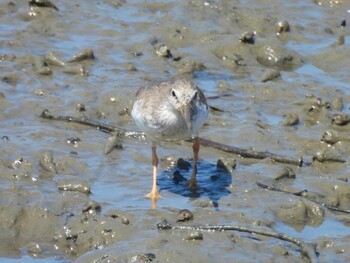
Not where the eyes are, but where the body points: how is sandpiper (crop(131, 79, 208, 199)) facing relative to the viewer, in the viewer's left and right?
facing the viewer

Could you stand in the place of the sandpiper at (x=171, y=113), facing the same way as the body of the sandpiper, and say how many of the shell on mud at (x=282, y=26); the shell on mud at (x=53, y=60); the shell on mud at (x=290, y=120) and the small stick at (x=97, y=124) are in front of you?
0

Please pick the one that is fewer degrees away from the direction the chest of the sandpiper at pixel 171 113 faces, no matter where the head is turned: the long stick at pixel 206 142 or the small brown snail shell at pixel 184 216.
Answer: the small brown snail shell

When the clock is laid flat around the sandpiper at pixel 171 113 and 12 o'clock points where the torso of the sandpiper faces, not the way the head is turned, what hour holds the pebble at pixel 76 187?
The pebble is roughly at 2 o'clock from the sandpiper.

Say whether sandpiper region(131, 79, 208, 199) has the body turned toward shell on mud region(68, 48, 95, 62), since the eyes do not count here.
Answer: no

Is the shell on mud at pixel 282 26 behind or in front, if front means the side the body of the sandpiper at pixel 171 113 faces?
behind

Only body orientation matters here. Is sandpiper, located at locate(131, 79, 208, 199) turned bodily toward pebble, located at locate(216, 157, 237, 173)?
no

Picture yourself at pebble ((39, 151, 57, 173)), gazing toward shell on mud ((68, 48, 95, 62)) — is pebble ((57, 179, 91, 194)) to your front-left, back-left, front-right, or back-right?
back-right

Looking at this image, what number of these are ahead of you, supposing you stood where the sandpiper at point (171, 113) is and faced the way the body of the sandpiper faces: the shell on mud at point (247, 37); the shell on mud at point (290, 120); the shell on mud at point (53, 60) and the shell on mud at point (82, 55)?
0

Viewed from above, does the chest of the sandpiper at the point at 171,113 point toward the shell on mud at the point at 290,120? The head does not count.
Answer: no

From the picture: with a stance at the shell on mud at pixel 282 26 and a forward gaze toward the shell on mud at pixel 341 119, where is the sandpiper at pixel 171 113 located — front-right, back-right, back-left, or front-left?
front-right

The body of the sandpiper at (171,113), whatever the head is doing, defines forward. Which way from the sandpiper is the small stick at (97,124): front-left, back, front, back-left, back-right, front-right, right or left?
back-right
